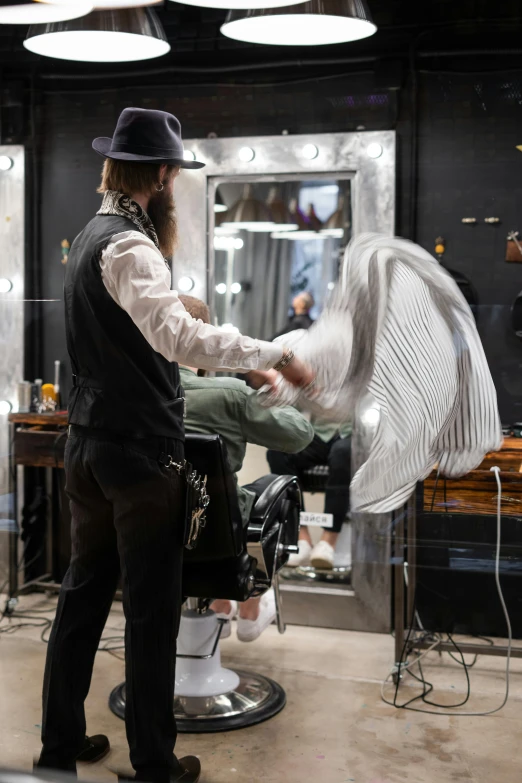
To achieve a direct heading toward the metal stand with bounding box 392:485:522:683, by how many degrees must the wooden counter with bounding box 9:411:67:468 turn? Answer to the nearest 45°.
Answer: approximately 45° to its left

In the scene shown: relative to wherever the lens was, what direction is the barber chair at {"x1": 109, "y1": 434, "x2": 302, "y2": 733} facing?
facing away from the viewer and to the right of the viewer
